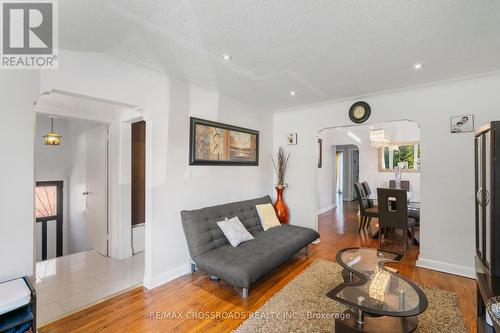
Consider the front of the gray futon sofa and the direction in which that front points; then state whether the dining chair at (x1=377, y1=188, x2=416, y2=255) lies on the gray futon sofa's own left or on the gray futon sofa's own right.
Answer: on the gray futon sofa's own left

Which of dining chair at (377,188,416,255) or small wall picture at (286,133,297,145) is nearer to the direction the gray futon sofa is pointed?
the dining chair

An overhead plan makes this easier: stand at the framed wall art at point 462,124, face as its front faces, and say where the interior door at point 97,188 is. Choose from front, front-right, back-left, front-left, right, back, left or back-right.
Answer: front-right

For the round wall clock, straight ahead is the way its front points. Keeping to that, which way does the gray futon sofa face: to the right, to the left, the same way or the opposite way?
to the left

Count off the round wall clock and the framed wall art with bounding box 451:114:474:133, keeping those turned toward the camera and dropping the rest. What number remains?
2

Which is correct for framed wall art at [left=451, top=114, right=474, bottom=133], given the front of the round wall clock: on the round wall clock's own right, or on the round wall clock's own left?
on the round wall clock's own left

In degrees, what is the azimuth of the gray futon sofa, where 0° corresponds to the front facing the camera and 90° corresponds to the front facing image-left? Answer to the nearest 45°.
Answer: approximately 315°

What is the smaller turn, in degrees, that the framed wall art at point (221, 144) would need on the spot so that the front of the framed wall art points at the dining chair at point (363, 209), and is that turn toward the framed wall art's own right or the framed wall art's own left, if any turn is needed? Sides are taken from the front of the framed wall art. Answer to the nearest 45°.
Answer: approximately 45° to the framed wall art's own left

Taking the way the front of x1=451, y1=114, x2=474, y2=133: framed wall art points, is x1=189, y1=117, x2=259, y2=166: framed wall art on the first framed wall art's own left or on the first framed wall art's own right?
on the first framed wall art's own right

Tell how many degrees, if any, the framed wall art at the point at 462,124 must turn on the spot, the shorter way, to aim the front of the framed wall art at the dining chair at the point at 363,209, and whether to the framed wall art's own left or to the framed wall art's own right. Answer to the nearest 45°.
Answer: approximately 135° to the framed wall art's own right

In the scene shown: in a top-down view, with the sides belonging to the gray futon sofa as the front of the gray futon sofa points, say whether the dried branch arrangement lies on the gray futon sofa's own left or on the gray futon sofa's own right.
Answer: on the gray futon sofa's own left

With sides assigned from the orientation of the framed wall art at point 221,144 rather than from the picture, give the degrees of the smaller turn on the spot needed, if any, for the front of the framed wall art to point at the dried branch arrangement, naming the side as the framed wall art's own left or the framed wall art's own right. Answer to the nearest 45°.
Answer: approximately 90° to the framed wall art's own left

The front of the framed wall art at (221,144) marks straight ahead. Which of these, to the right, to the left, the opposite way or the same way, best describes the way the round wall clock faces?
to the right

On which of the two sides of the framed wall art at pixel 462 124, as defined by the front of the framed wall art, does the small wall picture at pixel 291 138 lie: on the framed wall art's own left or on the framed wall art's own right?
on the framed wall art's own right

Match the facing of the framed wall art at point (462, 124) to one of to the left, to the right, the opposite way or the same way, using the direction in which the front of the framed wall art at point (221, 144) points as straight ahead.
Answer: to the right

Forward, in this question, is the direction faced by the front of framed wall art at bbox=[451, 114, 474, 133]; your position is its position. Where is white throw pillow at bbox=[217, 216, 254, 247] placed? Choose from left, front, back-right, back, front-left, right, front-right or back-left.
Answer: front-right

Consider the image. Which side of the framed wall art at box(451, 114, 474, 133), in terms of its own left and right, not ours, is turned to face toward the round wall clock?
right
